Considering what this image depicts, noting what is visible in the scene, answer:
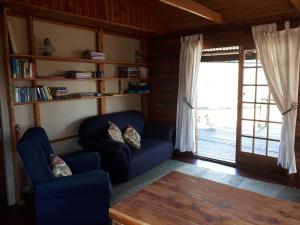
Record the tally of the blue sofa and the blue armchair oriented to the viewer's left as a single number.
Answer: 0

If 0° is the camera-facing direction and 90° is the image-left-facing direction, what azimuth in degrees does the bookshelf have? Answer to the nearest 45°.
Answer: approximately 315°

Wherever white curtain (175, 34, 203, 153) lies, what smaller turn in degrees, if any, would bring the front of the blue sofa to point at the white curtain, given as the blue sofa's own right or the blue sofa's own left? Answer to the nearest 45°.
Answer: approximately 90° to the blue sofa's own left

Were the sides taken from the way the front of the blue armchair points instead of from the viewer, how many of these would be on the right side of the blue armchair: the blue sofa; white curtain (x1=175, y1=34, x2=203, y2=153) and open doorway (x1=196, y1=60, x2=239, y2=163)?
0

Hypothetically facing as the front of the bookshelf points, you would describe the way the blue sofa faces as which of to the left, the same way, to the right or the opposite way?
the same way

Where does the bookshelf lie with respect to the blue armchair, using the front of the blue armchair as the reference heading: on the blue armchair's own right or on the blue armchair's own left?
on the blue armchair's own left

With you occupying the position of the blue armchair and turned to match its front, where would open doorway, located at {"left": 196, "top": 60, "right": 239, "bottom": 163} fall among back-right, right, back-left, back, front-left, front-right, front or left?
front-left

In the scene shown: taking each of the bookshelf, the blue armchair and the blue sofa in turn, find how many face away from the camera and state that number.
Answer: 0

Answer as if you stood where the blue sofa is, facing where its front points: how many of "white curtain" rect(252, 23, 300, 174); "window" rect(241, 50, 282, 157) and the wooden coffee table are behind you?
0

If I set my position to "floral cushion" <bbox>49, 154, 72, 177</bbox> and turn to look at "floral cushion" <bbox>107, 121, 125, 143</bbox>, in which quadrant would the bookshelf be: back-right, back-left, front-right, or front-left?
front-left

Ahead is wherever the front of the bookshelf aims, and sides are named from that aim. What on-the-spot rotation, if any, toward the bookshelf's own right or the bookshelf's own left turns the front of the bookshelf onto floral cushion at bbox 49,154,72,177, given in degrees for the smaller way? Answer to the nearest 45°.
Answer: approximately 45° to the bookshelf's own right

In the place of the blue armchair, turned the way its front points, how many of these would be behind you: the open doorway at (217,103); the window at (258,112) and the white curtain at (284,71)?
0

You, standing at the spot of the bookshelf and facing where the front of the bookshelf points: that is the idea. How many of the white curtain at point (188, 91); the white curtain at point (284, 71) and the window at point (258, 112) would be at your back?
0

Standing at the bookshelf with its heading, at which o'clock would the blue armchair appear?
The blue armchair is roughly at 1 o'clock from the bookshelf.

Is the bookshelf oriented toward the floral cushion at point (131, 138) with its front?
no

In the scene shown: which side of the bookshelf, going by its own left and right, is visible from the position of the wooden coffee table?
front

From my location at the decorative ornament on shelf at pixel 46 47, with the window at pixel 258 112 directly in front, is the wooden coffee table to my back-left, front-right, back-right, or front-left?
front-right
